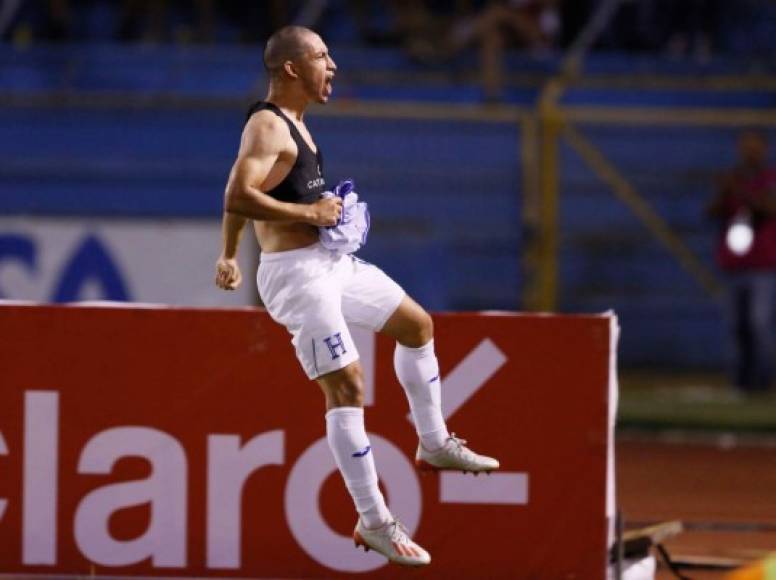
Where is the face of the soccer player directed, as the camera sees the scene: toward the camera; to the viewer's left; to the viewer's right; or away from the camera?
to the viewer's right

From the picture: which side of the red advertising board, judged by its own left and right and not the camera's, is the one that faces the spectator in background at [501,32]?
back

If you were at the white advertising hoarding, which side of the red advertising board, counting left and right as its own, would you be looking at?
back

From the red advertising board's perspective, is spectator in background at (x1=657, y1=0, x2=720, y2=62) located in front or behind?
behind

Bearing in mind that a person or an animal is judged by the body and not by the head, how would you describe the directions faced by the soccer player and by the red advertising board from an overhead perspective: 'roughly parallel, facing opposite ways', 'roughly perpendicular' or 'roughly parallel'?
roughly perpendicular

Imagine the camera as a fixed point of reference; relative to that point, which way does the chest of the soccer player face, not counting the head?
to the viewer's right

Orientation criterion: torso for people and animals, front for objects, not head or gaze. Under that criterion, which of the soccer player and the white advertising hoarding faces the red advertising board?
the white advertising hoarding

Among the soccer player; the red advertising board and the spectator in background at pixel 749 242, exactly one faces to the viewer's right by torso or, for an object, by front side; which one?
the soccer player

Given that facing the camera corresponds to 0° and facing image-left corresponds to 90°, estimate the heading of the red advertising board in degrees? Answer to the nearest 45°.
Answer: approximately 0°

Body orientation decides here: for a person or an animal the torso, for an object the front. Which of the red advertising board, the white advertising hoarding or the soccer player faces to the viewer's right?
the soccer player

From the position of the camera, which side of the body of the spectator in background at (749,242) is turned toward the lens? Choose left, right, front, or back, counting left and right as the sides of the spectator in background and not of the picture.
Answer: front

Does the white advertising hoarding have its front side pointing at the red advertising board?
yes

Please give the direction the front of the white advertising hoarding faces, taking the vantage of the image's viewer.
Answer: facing the viewer
